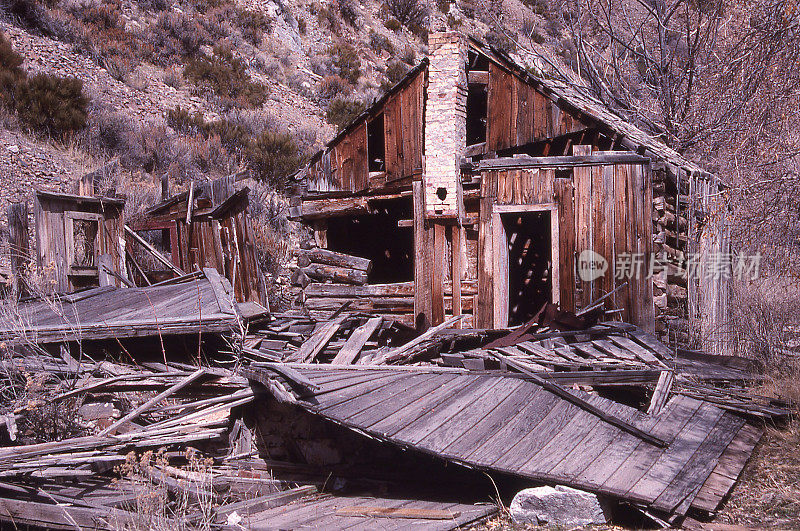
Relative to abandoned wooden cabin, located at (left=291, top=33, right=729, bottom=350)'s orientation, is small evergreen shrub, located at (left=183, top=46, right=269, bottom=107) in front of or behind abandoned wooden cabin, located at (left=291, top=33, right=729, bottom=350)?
behind

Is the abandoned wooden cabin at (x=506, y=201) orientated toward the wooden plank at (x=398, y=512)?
yes

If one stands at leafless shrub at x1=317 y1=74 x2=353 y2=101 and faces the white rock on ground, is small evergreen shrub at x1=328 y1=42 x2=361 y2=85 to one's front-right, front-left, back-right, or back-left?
back-left

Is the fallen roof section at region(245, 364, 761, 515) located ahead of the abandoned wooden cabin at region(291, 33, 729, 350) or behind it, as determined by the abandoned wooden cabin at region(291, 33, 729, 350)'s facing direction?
ahead

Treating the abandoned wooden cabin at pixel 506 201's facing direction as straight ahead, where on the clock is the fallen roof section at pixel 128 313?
The fallen roof section is roughly at 2 o'clock from the abandoned wooden cabin.

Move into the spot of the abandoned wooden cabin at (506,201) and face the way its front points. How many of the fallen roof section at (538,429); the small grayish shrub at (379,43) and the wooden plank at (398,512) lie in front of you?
2

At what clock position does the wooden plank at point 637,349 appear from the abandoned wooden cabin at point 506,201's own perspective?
The wooden plank is roughly at 11 o'clock from the abandoned wooden cabin.

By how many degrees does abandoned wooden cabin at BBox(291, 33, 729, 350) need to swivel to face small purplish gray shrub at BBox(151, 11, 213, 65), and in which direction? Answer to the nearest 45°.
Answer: approximately 135° to its right

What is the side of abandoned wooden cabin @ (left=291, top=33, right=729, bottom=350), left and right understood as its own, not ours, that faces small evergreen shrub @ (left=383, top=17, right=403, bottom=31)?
back

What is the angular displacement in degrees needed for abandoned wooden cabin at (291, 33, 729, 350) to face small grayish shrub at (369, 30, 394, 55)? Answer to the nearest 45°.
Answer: approximately 180°

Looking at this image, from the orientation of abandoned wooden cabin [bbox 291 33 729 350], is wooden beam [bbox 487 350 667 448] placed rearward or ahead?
ahead

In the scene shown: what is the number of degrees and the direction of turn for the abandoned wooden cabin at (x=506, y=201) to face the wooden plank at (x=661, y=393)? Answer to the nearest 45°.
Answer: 0° — it already faces it

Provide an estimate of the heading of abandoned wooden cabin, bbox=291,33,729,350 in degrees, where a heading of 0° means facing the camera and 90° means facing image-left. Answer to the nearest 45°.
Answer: approximately 0°
